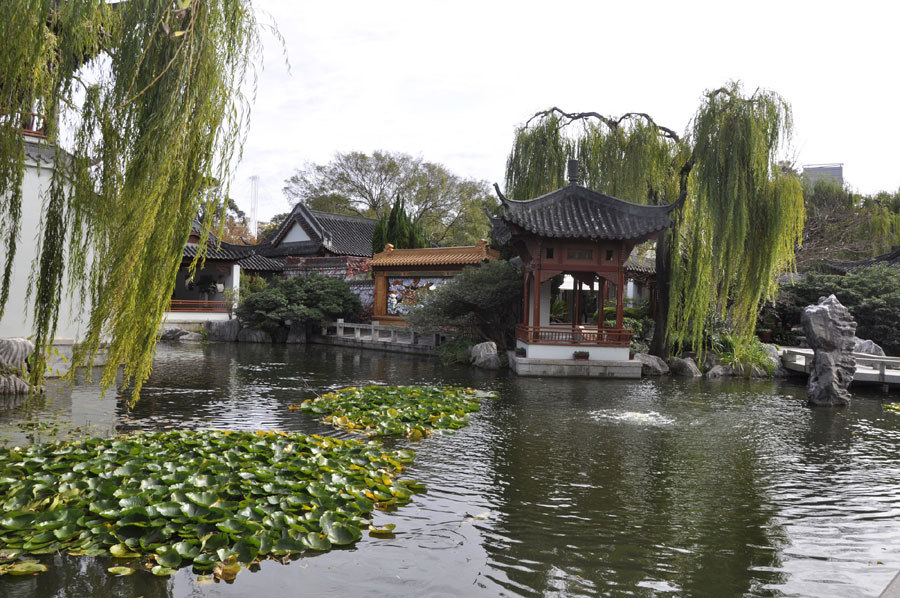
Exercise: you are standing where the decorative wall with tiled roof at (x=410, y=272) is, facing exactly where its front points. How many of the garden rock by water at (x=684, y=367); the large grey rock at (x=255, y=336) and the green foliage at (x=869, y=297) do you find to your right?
1

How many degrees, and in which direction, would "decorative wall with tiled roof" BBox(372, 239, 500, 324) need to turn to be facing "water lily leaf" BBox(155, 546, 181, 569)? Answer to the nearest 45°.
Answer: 0° — it already faces it

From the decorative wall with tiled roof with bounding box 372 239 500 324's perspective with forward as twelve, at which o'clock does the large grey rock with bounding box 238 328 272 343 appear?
The large grey rock is roughly at 3 o'clock from the decorative wall with tiled roof.

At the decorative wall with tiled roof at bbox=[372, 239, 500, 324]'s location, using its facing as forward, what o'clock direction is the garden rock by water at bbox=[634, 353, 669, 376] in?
The garden rock by water is roughly at 11 o'clock from the decorative wall with tiled roof.

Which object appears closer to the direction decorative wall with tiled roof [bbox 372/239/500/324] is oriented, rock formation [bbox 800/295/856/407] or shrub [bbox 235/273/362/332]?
the rock formation

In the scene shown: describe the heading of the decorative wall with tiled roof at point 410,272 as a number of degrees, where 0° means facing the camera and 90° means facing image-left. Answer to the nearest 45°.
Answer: approximately 0°

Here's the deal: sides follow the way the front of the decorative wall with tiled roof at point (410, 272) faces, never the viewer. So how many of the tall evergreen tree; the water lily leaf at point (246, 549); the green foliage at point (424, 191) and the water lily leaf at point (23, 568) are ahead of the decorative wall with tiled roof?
2

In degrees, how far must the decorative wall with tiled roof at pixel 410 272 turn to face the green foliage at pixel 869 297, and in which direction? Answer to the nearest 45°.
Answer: approximately 45° to its left

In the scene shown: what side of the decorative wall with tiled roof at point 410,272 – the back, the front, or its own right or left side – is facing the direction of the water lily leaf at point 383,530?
front

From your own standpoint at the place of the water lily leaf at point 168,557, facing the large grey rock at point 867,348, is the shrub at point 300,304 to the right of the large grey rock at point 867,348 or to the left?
left

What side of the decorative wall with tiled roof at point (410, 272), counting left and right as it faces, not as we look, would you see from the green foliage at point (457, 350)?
front

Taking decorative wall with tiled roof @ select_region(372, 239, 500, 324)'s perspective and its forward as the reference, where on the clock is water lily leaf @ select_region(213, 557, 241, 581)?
The water lily leaf is roughly at 12 o'clock from the decorative wall with tiled roof.

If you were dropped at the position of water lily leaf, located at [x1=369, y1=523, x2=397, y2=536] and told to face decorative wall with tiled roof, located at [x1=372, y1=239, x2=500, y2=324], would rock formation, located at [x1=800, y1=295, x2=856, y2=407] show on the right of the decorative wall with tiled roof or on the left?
right

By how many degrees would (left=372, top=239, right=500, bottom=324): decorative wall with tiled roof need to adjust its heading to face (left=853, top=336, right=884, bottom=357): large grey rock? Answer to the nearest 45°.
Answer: approximately 45° to its left
